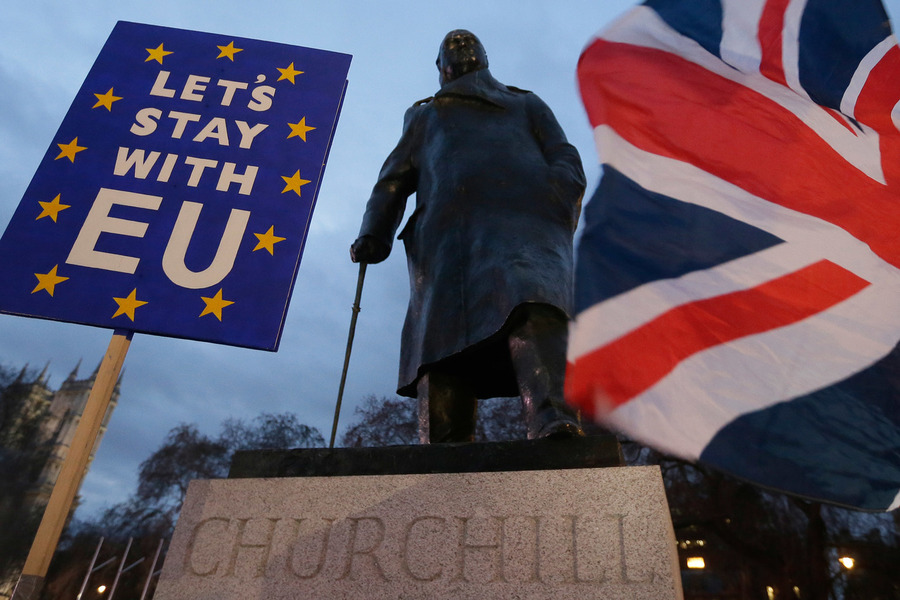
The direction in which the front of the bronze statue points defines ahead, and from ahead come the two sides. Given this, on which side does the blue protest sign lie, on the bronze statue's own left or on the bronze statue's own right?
on the bronze statue's own right

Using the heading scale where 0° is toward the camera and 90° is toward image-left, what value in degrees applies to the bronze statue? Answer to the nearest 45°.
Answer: approximately 0°

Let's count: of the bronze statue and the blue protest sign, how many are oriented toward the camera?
2
